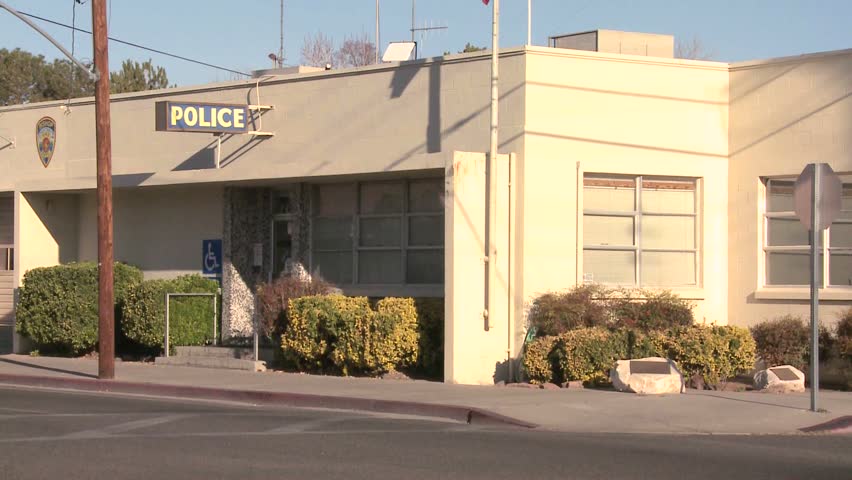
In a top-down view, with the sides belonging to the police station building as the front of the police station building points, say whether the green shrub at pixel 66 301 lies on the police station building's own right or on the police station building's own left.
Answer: on the police station building's own right

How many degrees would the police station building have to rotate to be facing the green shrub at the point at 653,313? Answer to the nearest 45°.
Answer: approximately 90° to its left

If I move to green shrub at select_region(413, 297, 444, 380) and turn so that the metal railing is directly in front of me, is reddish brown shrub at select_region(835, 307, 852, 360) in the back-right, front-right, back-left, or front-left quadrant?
back-right

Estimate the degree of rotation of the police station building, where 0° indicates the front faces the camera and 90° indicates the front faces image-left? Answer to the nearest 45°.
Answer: approximately 45°

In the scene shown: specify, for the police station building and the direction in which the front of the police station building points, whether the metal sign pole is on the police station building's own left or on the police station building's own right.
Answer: on the police station building's own left

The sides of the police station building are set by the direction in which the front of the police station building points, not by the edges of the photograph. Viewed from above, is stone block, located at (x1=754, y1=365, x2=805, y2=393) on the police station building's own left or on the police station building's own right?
on the police station building's own left
